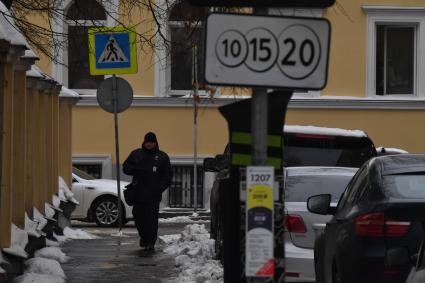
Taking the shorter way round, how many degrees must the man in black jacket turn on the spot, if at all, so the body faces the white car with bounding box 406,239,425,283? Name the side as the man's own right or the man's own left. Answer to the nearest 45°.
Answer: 0° — they already face it

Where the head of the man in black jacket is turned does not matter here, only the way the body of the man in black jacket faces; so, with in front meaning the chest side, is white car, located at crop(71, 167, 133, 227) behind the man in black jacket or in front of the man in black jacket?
behind

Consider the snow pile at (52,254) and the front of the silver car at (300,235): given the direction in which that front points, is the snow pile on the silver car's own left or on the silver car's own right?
on the silver car's own left

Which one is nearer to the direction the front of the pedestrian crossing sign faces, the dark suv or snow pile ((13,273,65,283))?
the snow pile

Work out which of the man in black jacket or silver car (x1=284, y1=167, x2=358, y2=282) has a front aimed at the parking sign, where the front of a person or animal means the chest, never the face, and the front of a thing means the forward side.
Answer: the man in black jacket

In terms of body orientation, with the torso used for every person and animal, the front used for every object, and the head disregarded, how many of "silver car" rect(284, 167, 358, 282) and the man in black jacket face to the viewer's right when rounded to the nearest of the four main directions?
0

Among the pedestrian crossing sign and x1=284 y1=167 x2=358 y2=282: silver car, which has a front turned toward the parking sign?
the pedestrian crossing sign

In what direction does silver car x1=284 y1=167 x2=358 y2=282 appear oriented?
away from the camera
